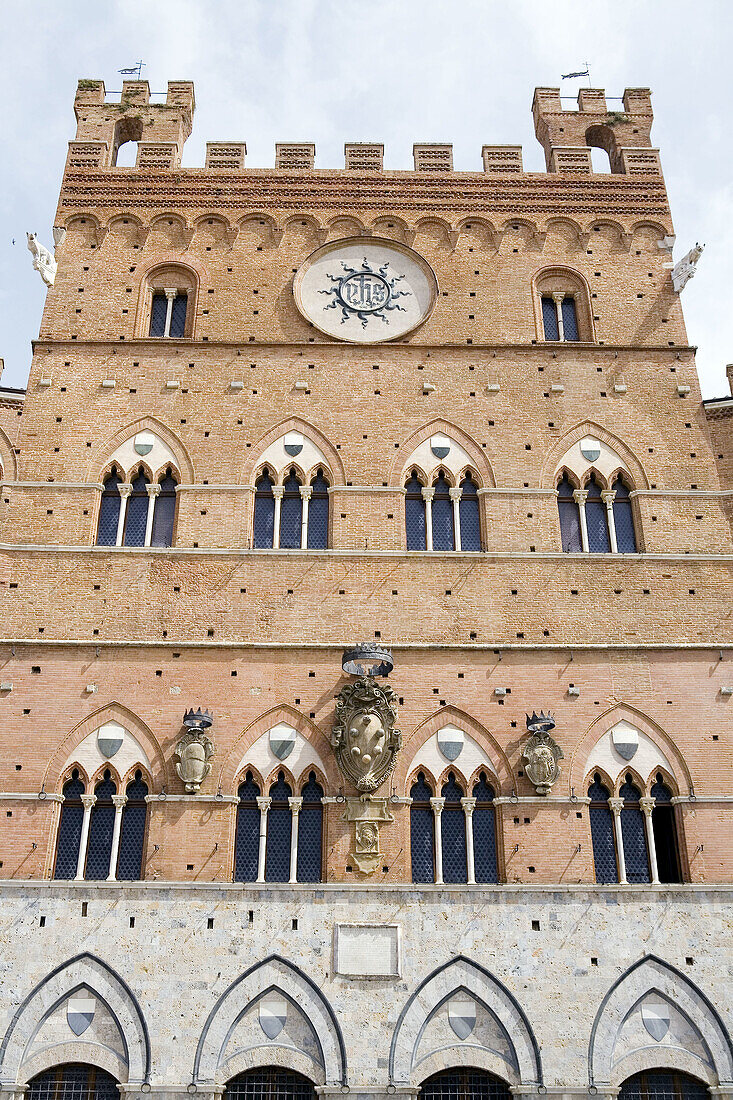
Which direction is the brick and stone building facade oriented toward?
toward the camera
